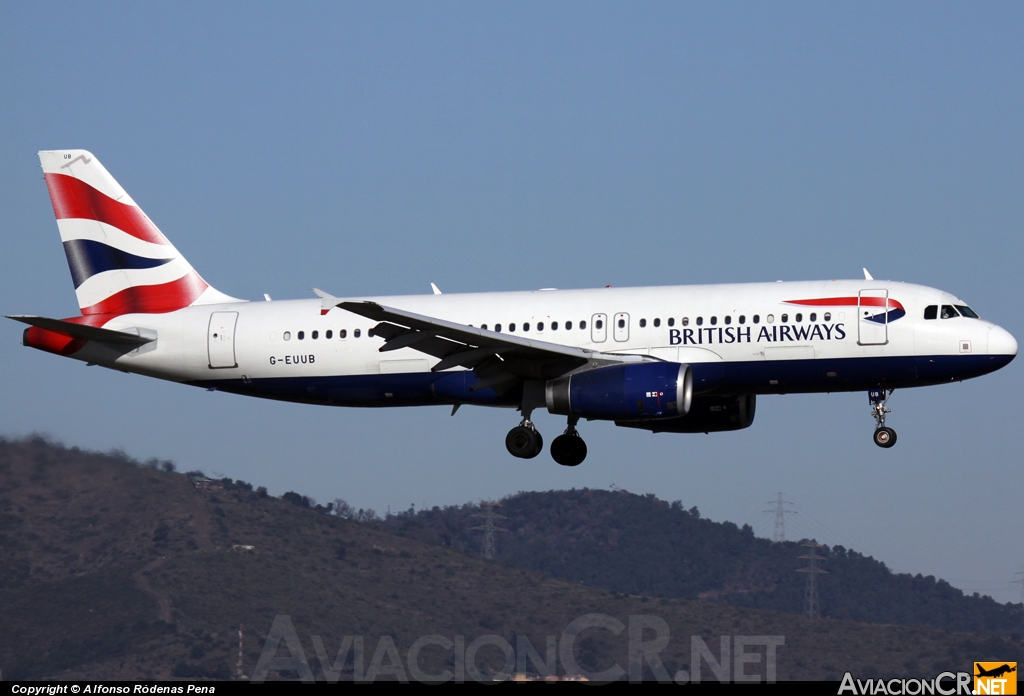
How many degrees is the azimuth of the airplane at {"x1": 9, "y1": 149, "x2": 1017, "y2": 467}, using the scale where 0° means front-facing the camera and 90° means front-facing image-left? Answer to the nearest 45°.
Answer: approximately 270°
